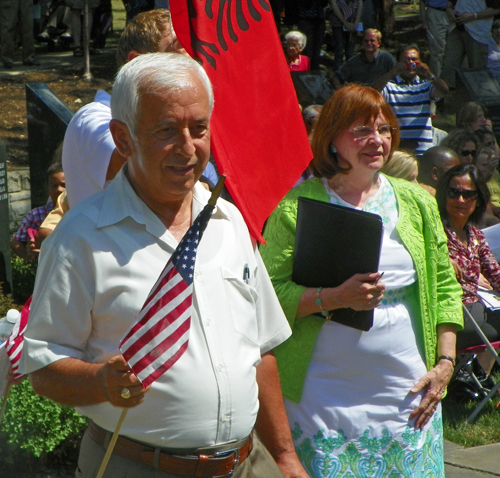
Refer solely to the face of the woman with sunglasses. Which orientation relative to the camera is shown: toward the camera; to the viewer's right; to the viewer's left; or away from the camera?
toward the camera

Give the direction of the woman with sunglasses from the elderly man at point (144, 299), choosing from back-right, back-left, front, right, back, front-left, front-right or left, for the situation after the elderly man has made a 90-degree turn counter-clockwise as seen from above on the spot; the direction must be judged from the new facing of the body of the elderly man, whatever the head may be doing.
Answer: front

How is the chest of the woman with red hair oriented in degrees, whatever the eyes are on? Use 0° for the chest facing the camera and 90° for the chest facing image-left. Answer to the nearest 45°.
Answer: approximately 315°

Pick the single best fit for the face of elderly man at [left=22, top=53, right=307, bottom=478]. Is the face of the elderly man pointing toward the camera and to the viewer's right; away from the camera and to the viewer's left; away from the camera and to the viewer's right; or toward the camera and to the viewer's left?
toward the camera and to the viewer's right

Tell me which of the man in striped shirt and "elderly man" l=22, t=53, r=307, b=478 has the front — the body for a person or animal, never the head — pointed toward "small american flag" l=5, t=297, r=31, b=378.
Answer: the man in striped shirt

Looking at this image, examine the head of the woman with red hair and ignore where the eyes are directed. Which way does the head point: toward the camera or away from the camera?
toward the camera

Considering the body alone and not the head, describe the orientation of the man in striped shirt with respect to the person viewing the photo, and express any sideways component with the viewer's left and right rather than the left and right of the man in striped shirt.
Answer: facing the viewer

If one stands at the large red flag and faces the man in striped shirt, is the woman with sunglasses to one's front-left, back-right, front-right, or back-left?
front-right

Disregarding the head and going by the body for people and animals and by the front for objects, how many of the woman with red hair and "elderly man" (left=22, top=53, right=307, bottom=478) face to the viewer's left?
0

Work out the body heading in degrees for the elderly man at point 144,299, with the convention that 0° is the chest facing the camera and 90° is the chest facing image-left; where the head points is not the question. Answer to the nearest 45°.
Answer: approximately 315°

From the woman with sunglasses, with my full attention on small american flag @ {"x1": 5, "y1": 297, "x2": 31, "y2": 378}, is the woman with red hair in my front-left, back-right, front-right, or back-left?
front-left

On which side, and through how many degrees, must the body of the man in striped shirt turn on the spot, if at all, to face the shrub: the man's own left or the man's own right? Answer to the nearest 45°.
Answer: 0° — they already face it

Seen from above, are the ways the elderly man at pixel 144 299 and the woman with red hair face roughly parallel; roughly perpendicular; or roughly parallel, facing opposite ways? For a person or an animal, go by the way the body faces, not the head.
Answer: roughly parallel

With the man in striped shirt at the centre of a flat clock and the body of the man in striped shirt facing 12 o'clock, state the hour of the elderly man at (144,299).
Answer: The elderly man is roughly at 12 o'clock from the man in striped shirt.

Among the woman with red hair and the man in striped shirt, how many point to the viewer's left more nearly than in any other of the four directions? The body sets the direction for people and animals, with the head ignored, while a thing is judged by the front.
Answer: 0
